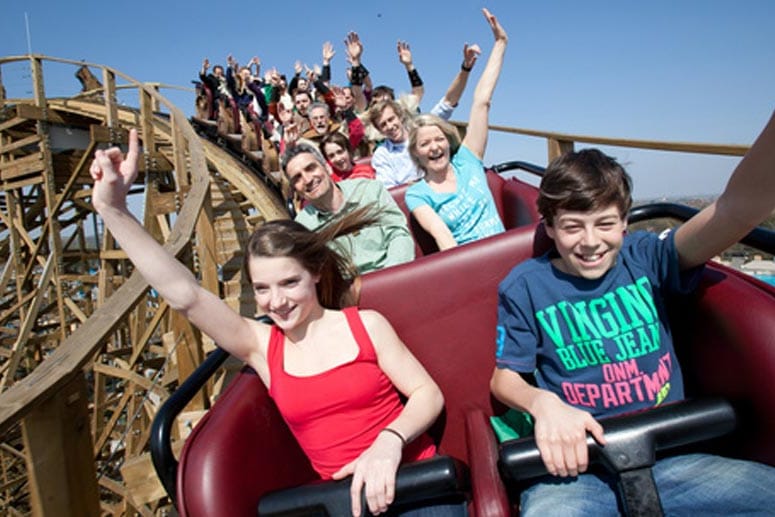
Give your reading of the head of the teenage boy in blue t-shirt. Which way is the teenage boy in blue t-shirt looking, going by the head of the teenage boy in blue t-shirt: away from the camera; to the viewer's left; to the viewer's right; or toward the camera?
toward the camera

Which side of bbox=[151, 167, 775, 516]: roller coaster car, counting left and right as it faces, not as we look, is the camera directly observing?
front

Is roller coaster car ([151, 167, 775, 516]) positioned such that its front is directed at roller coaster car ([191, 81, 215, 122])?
no
